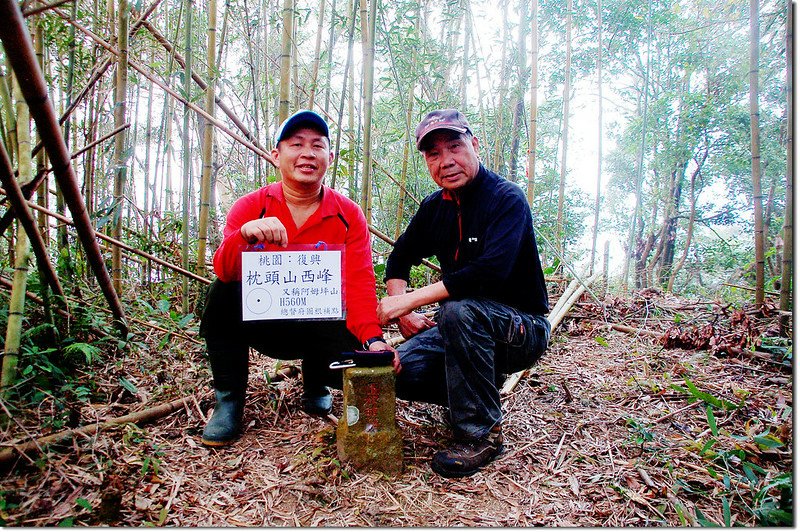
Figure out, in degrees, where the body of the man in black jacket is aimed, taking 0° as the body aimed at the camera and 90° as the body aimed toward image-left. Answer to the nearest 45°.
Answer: approximately 45°

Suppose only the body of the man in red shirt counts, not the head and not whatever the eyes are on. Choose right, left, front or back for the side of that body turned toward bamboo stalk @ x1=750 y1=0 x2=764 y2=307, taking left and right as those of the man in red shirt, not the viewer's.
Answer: left

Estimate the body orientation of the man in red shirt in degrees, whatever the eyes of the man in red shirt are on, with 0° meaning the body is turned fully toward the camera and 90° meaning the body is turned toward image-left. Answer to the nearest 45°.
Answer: approximately 0°

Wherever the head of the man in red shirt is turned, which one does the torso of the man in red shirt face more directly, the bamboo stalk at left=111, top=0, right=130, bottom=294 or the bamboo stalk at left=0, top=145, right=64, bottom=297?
the bamboo stalk at left=0, top=145, right=64, bottom=297

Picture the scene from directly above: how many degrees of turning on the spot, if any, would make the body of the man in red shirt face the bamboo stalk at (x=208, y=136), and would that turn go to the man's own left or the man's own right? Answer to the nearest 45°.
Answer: approximately 135° to the man's own right

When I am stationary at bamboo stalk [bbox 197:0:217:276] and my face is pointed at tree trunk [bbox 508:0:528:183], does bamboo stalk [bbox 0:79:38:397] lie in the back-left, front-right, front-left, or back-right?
back-right

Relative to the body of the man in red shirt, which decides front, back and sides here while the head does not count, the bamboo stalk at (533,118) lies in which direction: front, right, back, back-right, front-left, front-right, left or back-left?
back-left

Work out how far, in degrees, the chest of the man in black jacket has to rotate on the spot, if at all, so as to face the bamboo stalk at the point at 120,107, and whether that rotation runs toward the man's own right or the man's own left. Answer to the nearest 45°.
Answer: approximately 45° to the man's own right

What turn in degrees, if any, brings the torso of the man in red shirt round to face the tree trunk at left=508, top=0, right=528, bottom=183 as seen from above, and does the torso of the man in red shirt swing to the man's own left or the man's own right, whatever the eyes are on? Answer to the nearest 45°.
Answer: approximately 135° to the man's own left
